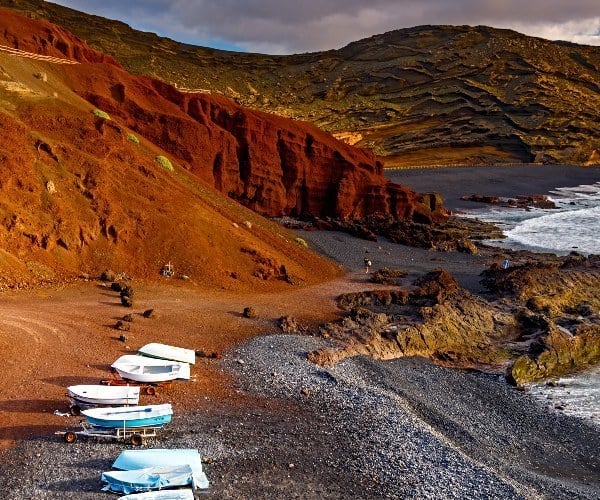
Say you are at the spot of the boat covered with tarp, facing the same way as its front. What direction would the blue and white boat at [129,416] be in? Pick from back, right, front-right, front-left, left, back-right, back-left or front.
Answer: right

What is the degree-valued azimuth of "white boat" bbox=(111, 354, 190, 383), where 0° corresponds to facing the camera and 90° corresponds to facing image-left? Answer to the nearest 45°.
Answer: approximately 90°

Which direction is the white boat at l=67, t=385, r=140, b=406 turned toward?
to the viewer's left

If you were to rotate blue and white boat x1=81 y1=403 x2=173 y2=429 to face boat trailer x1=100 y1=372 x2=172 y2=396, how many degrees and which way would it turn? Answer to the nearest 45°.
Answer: approximately 90° to its right

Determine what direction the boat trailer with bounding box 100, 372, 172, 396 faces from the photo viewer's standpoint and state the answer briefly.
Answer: facing to the left of the viewer

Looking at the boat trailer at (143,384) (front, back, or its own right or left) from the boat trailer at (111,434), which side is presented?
left

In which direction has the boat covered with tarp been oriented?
to the viewer's left

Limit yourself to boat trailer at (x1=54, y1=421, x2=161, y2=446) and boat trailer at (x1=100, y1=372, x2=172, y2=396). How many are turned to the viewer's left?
2

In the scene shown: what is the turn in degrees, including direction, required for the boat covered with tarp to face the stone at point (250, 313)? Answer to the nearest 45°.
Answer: approximately 90° to its right

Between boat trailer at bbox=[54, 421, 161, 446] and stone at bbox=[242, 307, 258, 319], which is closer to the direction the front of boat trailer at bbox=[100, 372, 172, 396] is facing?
the boat trailer

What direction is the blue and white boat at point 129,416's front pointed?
to the viewer's left
